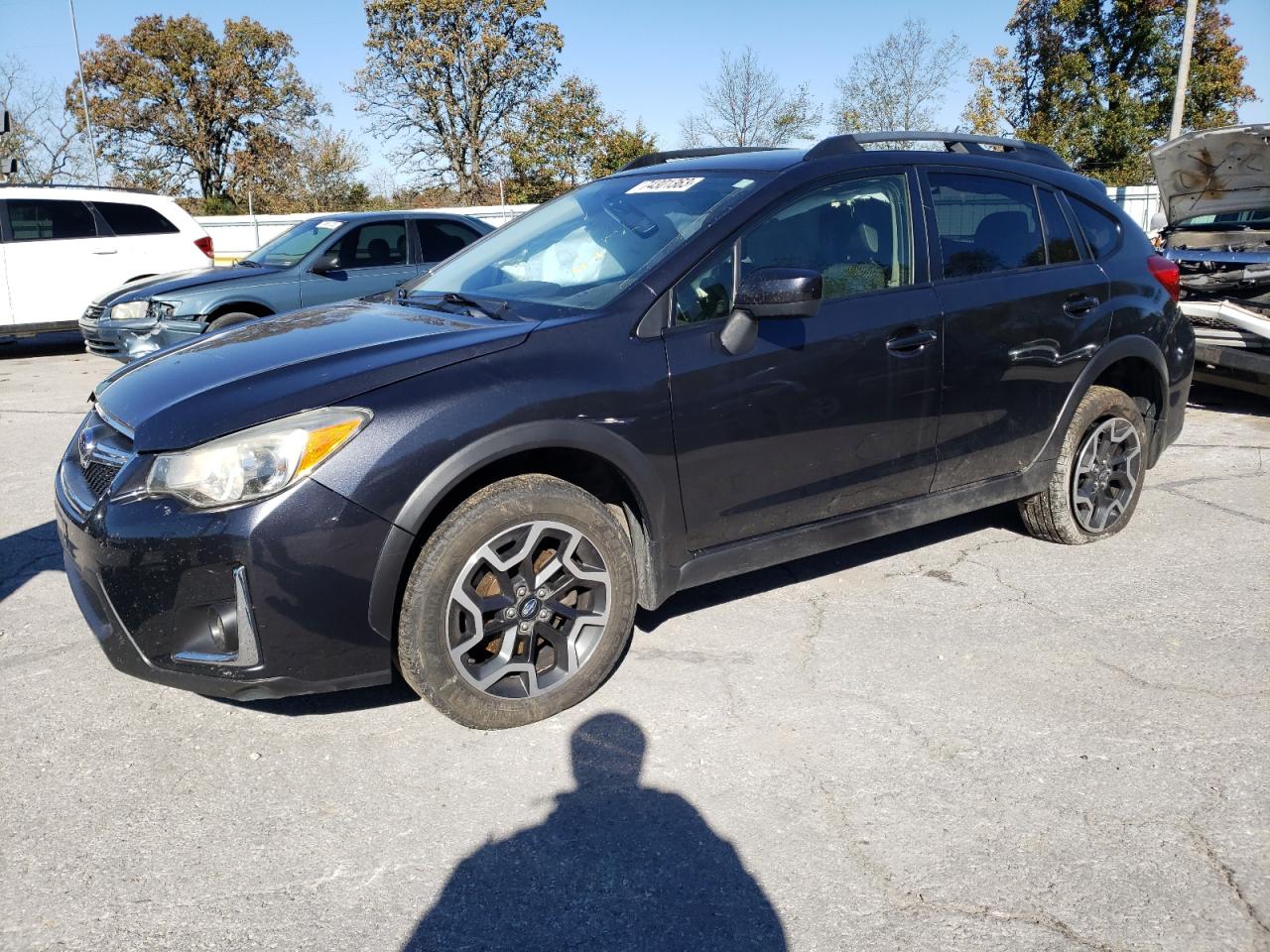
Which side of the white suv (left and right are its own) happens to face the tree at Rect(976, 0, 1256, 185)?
back

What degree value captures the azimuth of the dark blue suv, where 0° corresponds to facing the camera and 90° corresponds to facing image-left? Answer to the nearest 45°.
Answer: approximately 45°

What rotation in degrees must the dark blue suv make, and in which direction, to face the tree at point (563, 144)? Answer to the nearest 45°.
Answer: approximately 135° to its right

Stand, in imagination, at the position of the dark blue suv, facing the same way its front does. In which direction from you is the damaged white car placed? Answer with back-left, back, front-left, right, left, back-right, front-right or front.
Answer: back

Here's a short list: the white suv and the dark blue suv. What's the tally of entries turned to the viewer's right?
0

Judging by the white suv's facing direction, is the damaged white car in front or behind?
behind

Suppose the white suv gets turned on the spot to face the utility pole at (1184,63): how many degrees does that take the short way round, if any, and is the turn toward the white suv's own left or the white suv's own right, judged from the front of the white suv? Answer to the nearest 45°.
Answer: approximately 180°

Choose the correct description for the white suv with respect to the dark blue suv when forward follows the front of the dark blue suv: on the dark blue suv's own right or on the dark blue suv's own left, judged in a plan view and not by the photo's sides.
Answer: on the dark blue suv's own right

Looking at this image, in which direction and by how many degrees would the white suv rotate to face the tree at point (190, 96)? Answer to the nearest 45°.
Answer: approximately 90° to its right

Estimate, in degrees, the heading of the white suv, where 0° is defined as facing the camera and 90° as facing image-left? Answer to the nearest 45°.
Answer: approximately 90°
